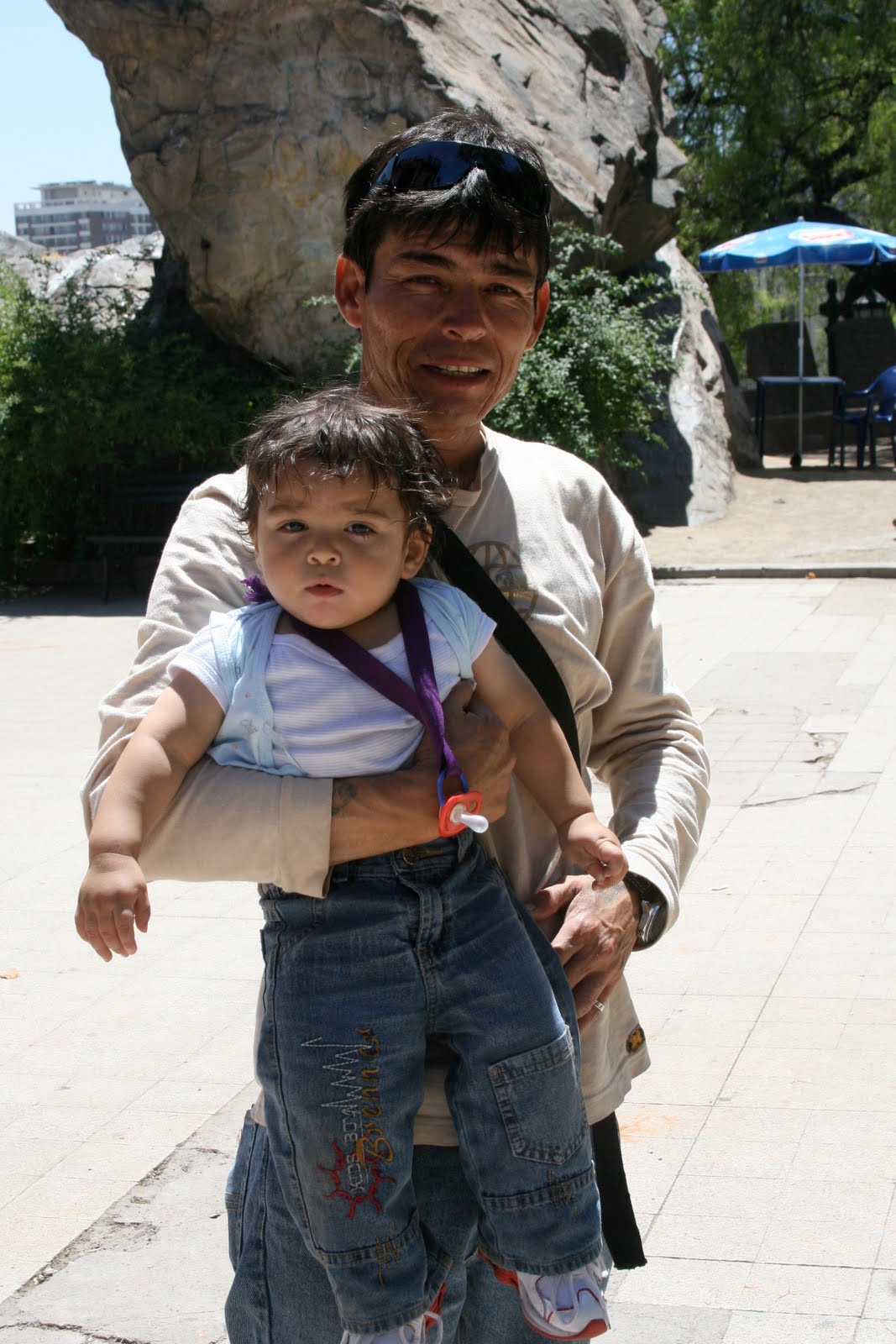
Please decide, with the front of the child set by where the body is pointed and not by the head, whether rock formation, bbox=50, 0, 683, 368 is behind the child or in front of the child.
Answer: behind

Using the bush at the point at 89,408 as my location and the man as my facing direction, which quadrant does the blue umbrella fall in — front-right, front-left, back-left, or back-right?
back-left

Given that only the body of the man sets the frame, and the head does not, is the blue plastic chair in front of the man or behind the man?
behind

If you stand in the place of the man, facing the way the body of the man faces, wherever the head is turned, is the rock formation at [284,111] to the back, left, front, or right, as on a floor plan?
back

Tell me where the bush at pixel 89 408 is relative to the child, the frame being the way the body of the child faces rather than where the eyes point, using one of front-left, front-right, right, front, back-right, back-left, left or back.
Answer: back

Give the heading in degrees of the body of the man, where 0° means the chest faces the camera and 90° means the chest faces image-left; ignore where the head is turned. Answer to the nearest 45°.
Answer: approximately 0°

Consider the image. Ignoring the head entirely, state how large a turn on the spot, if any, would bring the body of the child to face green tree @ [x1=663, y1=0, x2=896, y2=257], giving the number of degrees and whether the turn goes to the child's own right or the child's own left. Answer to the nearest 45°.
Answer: approximately 180°

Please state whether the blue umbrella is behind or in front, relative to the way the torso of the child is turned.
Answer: behind

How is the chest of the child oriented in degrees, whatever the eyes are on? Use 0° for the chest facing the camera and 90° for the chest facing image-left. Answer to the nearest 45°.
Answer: approximately 0°

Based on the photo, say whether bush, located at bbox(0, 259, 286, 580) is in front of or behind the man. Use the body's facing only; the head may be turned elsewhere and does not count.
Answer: behind
